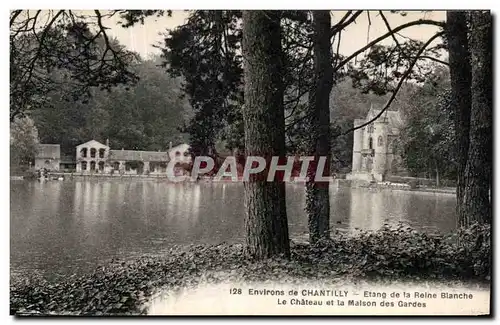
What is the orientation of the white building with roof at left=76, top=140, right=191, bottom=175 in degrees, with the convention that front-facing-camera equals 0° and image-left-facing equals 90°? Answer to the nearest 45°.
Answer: approximately 0°

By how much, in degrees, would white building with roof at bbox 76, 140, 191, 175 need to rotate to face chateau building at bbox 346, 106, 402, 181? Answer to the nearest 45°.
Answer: approximately 90° to its left
